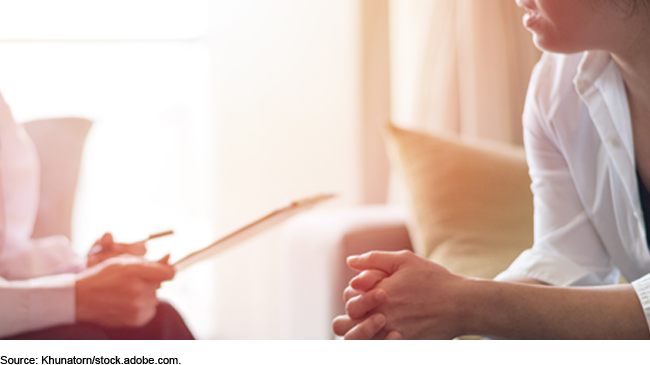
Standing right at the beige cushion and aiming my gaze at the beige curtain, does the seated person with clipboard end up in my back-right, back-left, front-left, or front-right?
back-left

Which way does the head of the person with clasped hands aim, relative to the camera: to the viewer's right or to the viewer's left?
to the viewer's left

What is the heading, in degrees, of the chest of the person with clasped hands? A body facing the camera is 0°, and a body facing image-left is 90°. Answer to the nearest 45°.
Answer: approximately 45°
